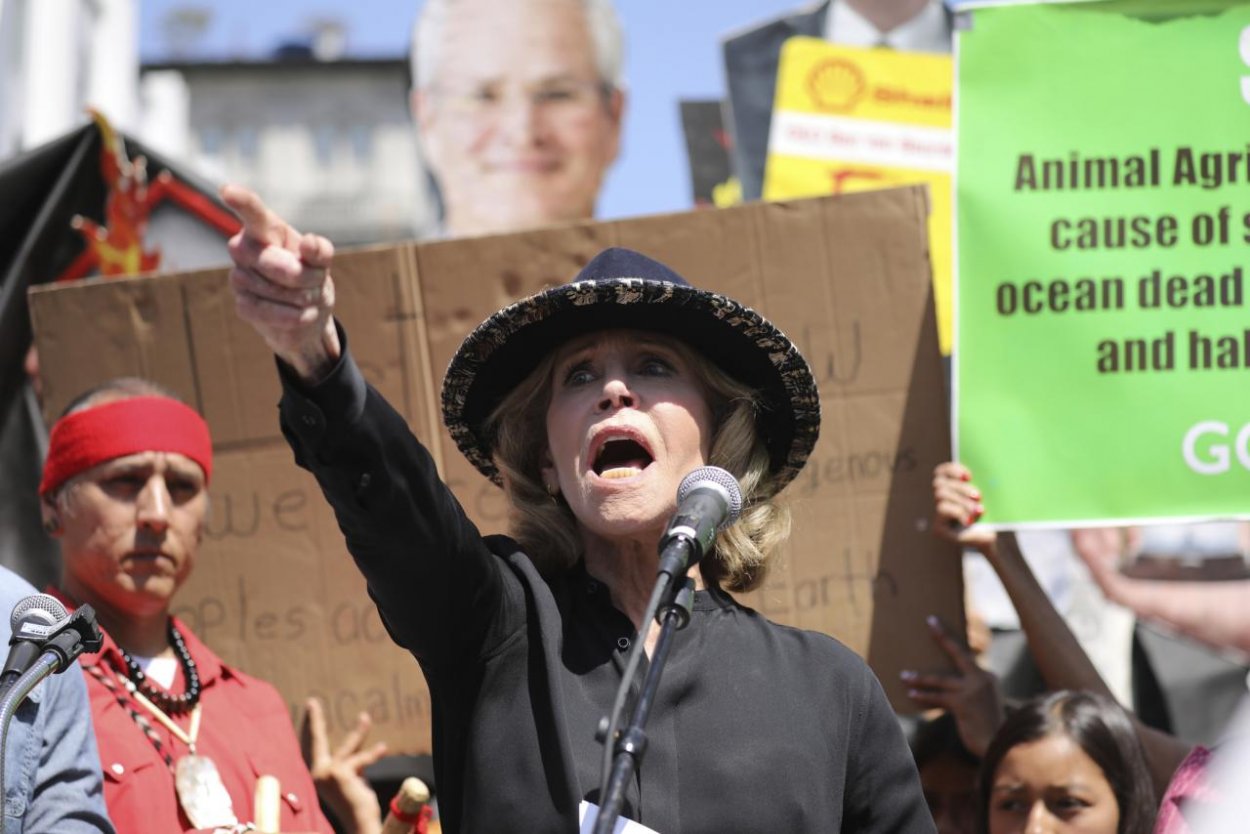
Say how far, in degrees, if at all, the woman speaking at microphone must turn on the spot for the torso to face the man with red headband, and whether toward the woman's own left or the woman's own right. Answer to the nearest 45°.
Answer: approximately 135° to the woman's own right

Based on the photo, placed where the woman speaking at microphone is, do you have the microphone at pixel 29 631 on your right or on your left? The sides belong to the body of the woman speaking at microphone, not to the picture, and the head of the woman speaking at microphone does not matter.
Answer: on your right

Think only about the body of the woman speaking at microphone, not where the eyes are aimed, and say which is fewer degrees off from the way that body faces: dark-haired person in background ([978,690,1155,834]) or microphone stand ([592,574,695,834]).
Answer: the microphone stand

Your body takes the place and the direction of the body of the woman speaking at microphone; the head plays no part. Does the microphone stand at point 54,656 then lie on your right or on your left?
on your right

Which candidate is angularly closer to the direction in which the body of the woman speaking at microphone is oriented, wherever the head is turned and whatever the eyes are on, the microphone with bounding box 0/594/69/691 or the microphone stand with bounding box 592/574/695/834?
the microphone stand

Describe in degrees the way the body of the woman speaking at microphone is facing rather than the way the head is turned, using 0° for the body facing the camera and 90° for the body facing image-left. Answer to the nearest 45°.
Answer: approximately 0°

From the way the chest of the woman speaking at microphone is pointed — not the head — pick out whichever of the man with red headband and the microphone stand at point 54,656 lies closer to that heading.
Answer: the microphone stand

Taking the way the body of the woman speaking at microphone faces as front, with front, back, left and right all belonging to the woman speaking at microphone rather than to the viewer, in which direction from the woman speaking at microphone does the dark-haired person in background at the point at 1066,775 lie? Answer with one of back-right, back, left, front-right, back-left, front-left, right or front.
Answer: back-left

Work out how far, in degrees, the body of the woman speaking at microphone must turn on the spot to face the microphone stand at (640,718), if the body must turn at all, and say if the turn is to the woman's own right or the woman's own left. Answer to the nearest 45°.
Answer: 0° — they already face it
